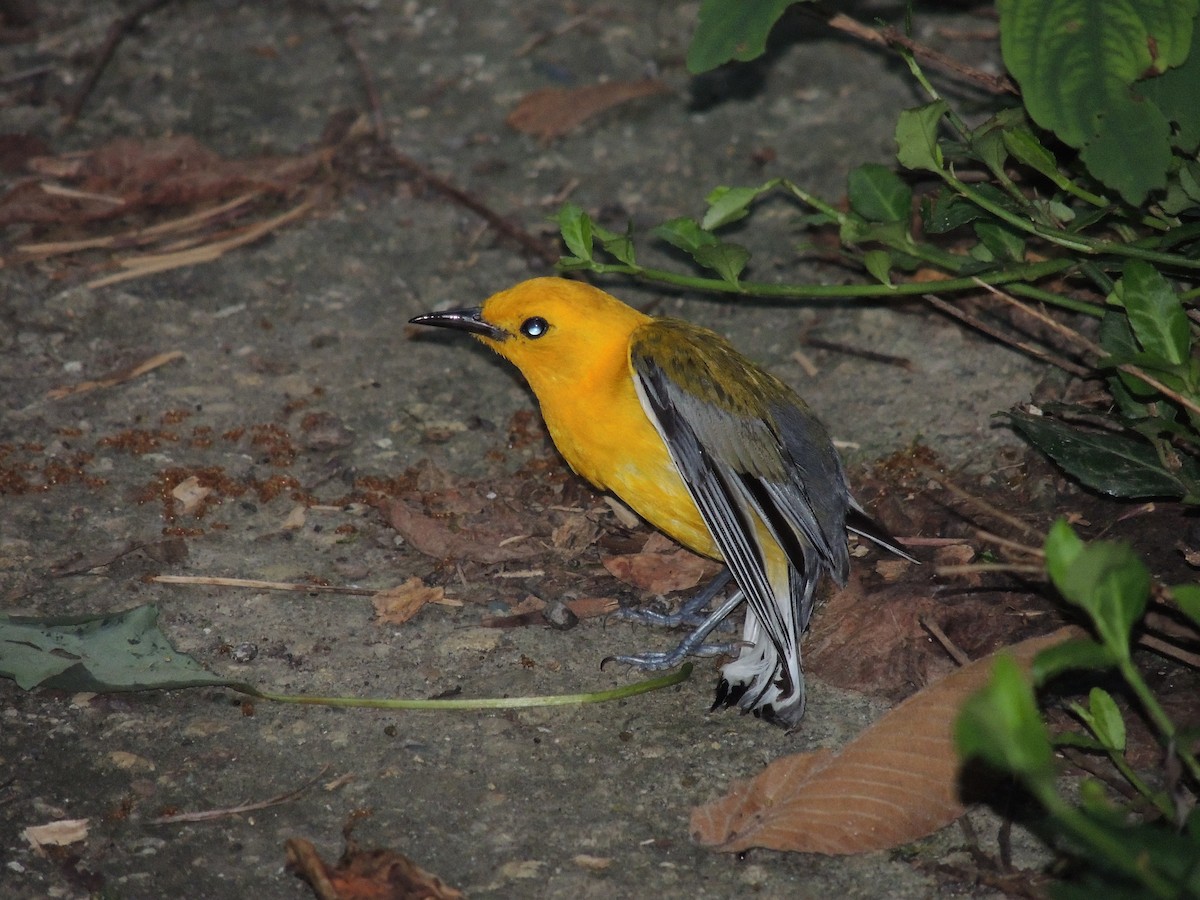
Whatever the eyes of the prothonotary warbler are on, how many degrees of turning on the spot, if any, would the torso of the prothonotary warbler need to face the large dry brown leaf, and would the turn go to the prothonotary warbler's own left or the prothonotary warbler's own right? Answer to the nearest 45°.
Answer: approximately 90° to the prothonotary warbler's own left

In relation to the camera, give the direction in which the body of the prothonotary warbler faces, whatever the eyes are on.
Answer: to the viewer's left

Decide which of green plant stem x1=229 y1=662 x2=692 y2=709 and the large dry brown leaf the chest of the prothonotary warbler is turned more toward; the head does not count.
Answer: the green plant stem

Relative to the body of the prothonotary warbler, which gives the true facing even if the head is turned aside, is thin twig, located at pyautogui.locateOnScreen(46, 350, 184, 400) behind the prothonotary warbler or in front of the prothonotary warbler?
in front

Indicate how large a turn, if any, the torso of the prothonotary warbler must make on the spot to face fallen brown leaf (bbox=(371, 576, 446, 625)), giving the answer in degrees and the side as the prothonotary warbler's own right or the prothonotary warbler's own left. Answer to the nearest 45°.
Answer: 0° — it already faces it

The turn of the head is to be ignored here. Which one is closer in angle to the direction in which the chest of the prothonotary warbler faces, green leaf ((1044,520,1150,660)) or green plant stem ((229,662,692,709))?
the green plant stem

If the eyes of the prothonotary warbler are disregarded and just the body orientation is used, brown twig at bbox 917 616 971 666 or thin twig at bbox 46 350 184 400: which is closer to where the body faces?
the thin twig

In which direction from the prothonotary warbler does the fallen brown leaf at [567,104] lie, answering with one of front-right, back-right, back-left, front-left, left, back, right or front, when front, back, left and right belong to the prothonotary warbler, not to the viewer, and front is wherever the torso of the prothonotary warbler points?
right
